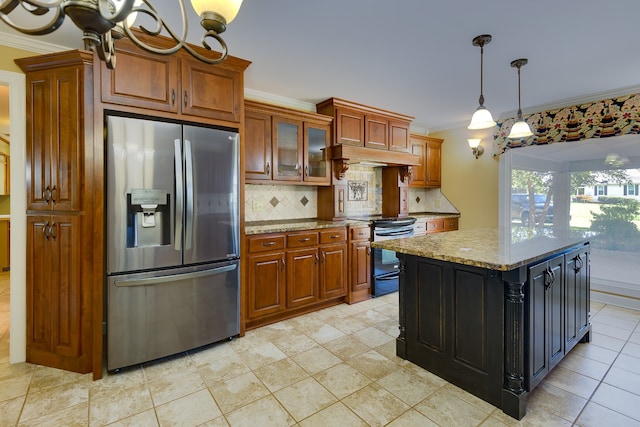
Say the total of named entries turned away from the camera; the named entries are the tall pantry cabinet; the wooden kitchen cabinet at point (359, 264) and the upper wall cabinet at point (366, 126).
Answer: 0

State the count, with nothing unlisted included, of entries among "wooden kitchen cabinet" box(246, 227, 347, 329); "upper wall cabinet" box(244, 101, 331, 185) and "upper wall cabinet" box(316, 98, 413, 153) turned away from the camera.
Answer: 0

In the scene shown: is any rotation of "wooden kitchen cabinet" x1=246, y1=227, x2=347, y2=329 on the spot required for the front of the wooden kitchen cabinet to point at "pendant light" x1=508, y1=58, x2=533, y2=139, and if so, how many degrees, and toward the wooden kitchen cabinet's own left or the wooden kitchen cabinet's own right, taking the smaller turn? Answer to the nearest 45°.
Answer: approximately 45° to the wooden kitchen cabinet's own left

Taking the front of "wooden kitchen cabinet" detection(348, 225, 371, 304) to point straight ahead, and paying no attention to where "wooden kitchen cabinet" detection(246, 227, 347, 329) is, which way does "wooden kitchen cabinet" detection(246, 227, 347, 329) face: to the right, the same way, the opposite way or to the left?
the same way

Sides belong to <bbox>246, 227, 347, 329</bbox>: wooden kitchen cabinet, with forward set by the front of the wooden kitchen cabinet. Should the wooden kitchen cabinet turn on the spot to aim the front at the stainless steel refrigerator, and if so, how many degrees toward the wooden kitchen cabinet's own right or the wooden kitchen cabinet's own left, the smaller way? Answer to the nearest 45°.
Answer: approximately 90° to the wooden kitchen cabinet's own right

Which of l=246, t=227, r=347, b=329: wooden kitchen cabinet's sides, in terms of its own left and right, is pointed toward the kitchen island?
front

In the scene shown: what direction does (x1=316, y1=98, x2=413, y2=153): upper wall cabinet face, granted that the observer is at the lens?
facing the viewer and to the right of the viewer

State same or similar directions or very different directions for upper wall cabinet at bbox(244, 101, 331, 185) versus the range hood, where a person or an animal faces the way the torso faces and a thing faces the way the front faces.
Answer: same or similar directions

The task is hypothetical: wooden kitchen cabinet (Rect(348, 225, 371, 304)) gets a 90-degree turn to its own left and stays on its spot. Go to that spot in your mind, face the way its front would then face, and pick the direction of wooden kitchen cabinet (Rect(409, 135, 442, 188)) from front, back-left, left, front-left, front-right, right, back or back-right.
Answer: front

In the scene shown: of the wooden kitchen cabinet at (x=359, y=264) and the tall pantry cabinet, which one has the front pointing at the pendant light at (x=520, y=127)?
the wooden kitchen cabinet

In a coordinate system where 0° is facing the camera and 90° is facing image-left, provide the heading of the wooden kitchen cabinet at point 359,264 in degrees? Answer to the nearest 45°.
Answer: approximately 315°

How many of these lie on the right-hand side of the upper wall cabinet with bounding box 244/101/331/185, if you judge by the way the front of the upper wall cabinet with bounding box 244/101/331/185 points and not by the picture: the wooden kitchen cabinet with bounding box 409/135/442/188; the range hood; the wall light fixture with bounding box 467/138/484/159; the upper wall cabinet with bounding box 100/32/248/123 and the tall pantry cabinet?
2
